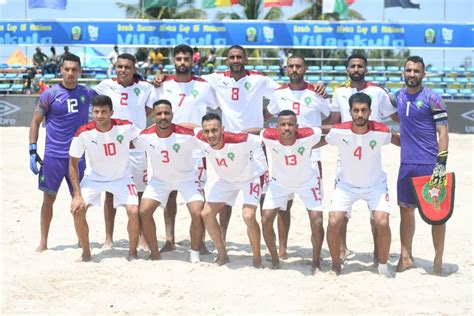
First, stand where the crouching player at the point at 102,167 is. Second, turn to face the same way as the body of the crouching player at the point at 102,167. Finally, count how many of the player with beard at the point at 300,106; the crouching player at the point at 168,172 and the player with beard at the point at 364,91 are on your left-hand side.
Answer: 3

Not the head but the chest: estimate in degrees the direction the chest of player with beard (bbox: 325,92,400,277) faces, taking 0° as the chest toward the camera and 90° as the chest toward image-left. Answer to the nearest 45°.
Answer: approximately 0°

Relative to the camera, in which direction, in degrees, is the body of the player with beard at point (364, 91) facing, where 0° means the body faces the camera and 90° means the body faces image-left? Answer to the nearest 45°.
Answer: approximately 0°

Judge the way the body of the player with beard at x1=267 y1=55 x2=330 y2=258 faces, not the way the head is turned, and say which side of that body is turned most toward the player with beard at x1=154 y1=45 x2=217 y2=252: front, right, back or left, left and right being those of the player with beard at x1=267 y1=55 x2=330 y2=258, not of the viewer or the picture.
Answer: right

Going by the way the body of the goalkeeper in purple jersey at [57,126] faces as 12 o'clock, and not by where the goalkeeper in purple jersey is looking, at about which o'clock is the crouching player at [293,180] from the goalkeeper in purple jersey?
The crouching player is roughly at 10 o'clock from the goalkeeper in purple jersey.

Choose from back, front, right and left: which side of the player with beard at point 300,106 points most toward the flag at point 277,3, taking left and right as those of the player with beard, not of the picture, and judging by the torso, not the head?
back

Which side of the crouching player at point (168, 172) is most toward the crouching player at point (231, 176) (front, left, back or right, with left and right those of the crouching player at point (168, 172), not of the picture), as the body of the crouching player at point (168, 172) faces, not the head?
left

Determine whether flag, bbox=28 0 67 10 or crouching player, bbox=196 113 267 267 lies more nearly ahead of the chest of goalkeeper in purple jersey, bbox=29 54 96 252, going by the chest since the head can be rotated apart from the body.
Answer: the crouching player

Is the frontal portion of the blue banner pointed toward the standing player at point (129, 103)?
yes

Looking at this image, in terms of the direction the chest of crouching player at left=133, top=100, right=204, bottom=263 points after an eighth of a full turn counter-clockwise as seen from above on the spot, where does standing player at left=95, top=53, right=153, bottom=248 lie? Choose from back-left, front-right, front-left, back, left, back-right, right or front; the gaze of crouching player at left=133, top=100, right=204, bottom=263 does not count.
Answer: back

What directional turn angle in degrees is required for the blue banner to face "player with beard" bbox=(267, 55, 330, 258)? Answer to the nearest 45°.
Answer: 0° — it already faces them

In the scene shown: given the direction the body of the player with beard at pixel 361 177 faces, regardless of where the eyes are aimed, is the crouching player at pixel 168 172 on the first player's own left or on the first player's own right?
on the first player's own right
